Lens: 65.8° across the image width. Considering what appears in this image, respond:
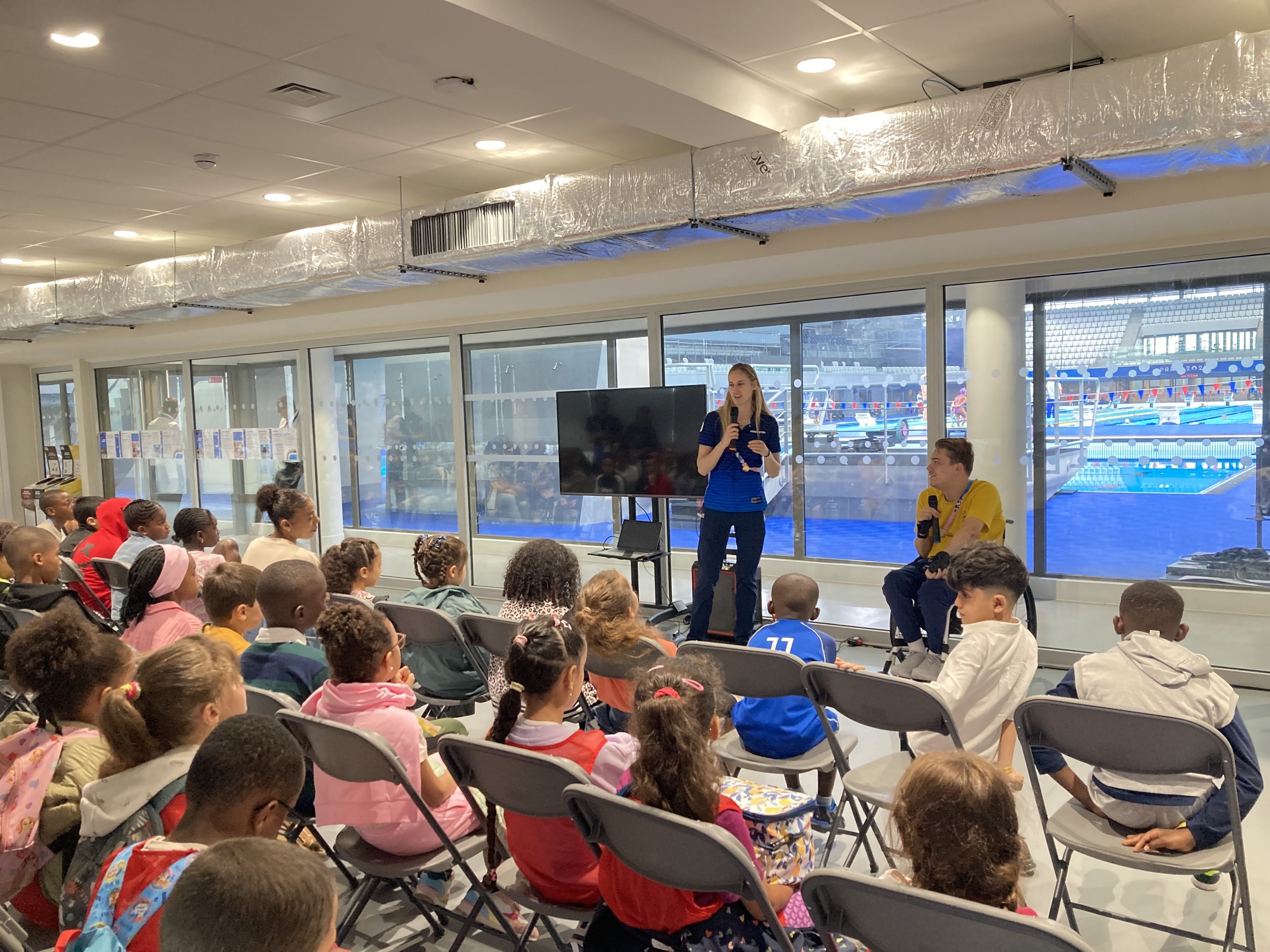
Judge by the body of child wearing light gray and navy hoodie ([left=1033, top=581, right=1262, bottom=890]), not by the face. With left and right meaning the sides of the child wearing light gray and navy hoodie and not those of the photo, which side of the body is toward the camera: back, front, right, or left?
back

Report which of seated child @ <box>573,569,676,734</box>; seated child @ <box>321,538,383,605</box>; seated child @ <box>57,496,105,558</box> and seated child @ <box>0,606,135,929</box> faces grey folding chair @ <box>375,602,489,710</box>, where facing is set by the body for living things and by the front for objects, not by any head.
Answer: seated child @ <box>0,606,135,929</box>

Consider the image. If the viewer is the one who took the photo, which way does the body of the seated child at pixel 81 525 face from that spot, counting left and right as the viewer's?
facing away from the viewer and to the right of the viewer

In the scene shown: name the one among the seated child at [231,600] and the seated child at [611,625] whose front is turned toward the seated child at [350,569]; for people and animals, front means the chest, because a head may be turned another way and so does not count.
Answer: the seated child at [231,600]

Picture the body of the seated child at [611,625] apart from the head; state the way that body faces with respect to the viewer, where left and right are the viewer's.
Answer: facing away from the viewer and to the right of the viewer

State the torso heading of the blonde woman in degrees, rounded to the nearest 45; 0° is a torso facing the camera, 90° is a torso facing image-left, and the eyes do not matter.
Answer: approximately 0°

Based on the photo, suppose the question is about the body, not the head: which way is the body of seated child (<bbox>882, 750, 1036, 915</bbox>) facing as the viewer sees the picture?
away from the camera

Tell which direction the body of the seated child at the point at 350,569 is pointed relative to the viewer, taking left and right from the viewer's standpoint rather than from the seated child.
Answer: facing away from the viewer and to the right of the viewer

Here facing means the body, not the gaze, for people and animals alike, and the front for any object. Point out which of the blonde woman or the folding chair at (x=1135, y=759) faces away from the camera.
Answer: the folding chair

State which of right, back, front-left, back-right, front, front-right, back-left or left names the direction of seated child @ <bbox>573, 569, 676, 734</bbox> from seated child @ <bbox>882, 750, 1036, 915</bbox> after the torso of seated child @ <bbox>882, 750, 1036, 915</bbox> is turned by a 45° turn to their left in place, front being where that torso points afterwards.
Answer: front

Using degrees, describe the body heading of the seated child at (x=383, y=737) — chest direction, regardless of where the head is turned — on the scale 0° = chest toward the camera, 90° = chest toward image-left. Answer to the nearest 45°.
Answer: approximately 225°

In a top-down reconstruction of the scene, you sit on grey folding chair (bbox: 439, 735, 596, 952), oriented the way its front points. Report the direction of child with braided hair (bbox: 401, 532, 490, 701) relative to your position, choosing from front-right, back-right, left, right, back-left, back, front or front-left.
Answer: front-left

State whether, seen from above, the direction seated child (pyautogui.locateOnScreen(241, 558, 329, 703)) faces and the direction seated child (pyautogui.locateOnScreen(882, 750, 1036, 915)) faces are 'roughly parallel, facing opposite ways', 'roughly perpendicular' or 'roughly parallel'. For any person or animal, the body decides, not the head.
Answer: roughly parallel

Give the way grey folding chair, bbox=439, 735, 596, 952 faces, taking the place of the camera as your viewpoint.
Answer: facing away from the viewer and to the right of the viewer

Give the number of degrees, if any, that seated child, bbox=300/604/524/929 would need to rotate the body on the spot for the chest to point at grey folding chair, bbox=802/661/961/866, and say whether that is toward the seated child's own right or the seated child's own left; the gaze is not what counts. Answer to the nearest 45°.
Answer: approximately 45° to the seated child's own right

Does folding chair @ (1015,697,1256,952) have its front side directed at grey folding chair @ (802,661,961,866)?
no

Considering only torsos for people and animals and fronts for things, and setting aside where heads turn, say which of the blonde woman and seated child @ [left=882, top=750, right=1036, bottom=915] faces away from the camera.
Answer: the seated child

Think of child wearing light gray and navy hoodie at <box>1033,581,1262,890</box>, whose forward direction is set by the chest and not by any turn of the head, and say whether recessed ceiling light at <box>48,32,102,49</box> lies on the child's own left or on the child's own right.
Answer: on the child's own left

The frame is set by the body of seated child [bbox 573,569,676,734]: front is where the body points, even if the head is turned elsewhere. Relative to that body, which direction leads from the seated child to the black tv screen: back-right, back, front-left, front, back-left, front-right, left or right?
front-left

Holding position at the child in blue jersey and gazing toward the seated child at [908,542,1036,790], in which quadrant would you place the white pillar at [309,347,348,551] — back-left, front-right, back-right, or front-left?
back-left

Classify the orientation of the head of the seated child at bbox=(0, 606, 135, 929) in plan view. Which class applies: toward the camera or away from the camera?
away from the camera

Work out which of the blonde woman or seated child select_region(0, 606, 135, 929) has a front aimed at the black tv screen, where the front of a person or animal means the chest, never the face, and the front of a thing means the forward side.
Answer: the seated child

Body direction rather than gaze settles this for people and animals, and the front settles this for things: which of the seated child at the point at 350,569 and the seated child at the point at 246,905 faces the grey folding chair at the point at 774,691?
the seated child at the point at 246,905
